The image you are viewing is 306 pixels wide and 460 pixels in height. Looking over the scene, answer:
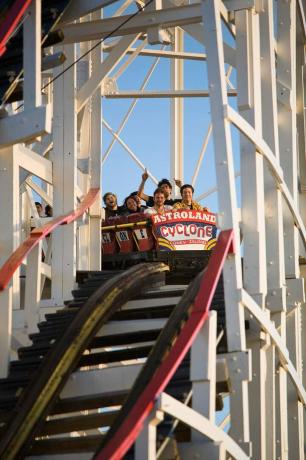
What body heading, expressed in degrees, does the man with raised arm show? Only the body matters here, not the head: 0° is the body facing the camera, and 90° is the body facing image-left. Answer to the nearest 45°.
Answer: approximately 0°
